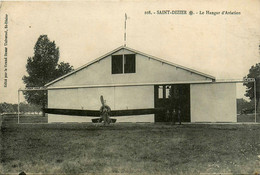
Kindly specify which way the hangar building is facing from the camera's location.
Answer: facing the viewer
